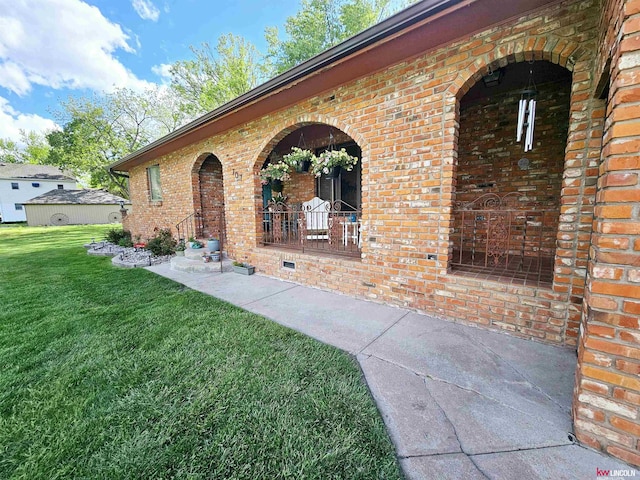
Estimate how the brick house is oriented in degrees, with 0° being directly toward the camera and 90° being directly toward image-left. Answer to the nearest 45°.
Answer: approximately 45°
